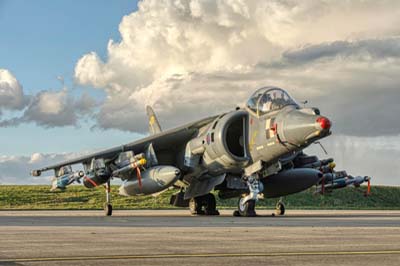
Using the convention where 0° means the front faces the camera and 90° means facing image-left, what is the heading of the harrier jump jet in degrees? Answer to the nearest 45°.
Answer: approximately 315°

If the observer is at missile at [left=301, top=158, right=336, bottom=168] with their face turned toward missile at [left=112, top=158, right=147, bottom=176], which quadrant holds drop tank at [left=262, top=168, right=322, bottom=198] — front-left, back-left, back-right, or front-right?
front-left

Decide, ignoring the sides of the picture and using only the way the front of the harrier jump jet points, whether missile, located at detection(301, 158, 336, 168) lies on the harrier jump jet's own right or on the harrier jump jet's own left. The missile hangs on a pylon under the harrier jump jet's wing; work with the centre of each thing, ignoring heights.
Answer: on the harrier jump jet's own left
